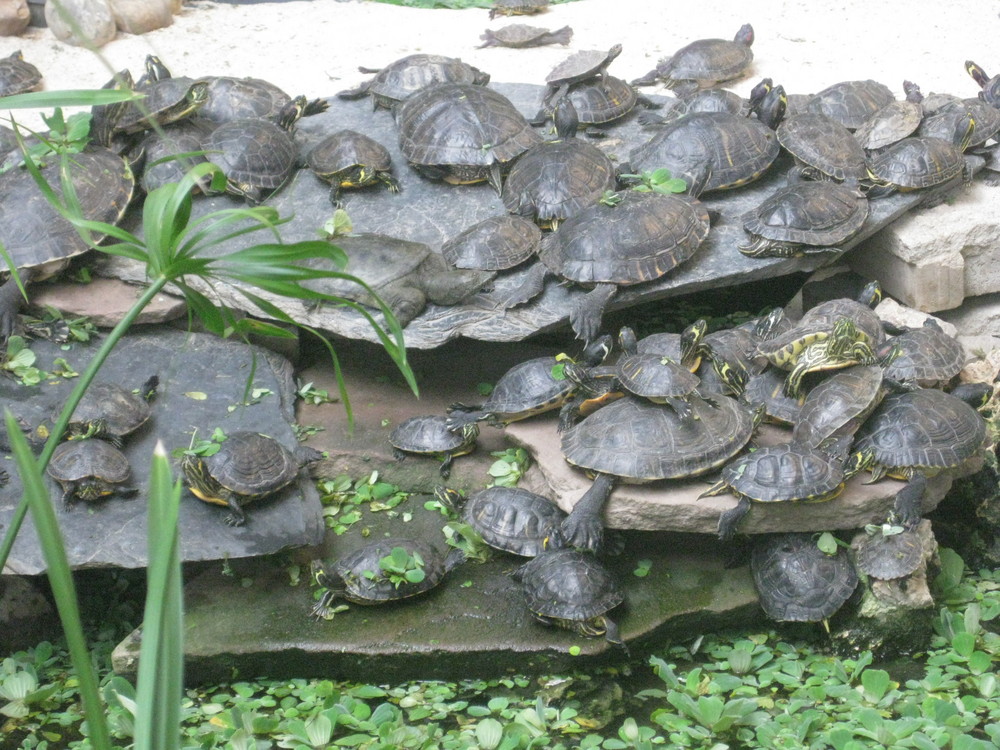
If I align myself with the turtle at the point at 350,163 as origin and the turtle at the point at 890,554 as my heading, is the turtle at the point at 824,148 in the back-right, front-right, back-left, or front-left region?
front-left

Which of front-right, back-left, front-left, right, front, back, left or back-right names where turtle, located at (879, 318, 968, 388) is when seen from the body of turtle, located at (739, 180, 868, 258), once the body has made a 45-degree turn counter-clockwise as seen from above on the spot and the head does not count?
front-left

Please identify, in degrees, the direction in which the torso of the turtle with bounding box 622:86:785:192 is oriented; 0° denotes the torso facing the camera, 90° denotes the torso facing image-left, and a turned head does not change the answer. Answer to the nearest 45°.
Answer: approximately 225°

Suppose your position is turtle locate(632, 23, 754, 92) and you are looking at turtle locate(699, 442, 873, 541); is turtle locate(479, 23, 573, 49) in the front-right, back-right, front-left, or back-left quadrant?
back-right

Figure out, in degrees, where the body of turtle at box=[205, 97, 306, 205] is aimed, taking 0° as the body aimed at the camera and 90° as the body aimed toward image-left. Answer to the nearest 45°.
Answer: approximately 225°

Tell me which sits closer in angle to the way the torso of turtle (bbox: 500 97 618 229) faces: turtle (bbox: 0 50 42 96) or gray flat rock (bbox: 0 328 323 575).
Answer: the turtle

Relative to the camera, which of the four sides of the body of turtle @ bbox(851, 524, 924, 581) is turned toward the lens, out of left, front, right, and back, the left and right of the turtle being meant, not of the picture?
back

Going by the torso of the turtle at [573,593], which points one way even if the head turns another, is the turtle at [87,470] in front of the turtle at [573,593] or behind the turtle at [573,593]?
behind

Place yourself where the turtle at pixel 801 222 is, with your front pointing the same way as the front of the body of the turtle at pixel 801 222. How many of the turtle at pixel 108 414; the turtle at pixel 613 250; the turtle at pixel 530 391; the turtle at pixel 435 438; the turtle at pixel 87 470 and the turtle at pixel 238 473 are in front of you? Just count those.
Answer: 6

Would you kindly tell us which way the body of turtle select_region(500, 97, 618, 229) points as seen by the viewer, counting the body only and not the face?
away from the camera

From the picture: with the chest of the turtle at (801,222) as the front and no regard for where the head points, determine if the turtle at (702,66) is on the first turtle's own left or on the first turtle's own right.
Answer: on the first turtle's own right
